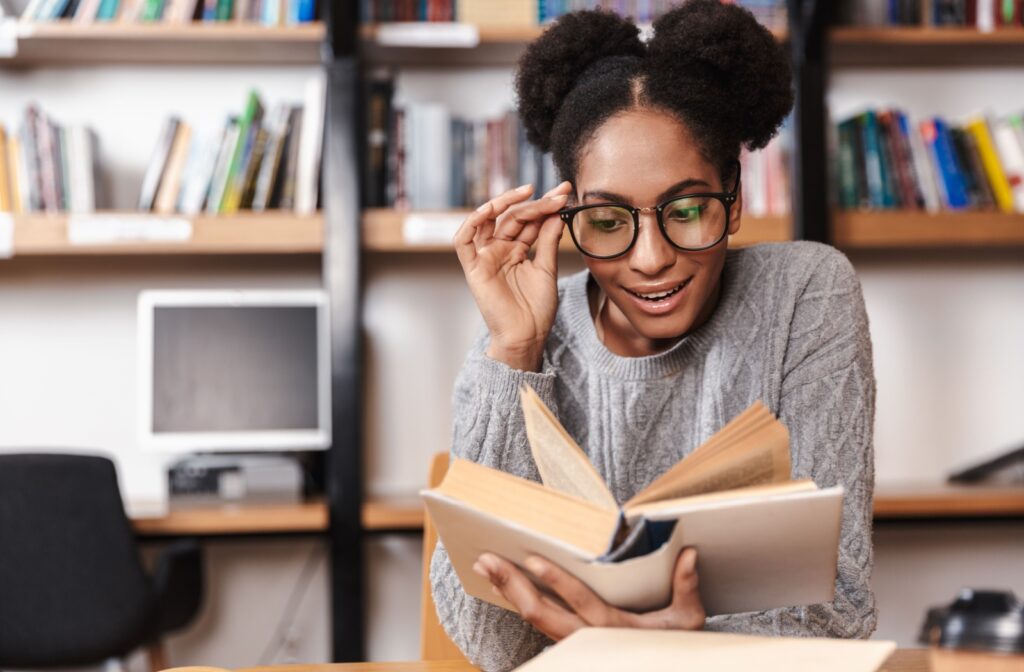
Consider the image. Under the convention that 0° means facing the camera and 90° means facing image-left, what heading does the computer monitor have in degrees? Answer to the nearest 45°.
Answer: approximately 0°
